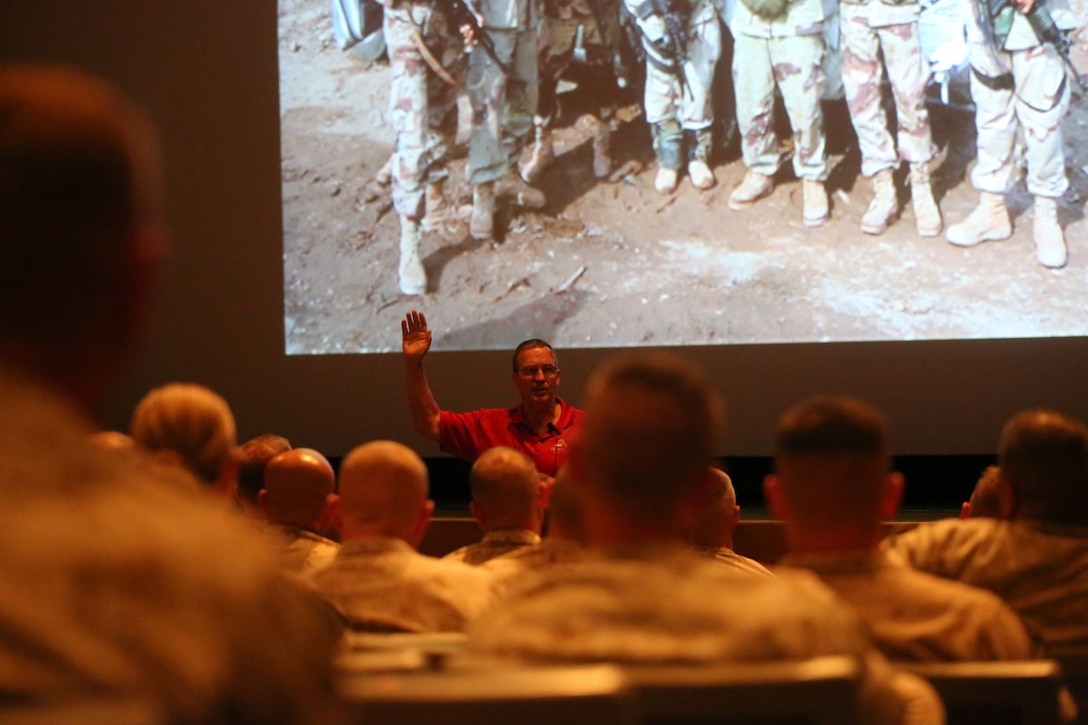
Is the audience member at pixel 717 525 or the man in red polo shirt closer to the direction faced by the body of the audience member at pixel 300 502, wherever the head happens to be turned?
the man in red polo shirt

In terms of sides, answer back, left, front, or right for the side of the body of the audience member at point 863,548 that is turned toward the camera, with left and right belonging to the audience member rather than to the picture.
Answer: back

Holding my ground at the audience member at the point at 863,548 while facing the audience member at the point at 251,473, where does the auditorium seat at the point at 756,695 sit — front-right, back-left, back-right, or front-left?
back-left

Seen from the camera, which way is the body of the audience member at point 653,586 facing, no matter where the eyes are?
away from the camera

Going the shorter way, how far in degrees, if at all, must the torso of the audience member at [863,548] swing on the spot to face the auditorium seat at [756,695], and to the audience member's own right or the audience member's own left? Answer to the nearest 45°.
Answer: approximately 180°

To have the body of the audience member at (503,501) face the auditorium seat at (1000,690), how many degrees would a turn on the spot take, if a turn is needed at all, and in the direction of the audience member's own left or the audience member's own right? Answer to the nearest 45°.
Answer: approximately 135° to the audience member's own right

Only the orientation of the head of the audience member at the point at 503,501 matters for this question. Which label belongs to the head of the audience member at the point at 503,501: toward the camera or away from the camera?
away from the camera

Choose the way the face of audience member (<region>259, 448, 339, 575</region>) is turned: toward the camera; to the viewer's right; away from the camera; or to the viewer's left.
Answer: away from the camera

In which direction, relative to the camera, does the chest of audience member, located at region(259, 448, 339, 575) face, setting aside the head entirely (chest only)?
away from the camera

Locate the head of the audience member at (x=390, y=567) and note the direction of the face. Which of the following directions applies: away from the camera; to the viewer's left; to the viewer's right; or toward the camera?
away from the camera

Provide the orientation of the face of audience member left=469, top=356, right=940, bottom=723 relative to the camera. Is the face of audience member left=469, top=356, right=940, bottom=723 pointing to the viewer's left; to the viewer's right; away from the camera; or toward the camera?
away from the camera

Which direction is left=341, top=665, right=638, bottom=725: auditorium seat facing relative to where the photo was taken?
away from the camera

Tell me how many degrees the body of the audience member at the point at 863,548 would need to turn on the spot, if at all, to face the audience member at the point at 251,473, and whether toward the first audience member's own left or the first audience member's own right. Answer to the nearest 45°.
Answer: approximately 45° to the first audience member's own left

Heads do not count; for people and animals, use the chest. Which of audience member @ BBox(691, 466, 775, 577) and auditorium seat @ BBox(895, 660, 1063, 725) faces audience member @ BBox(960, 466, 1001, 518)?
the auditorium seat

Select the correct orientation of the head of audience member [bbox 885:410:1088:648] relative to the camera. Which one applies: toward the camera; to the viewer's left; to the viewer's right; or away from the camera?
away from the camera

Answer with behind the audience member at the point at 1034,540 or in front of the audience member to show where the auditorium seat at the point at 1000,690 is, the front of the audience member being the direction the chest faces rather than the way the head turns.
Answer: behind

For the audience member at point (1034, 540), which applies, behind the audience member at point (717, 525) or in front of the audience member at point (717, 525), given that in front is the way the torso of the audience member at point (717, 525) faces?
behind
